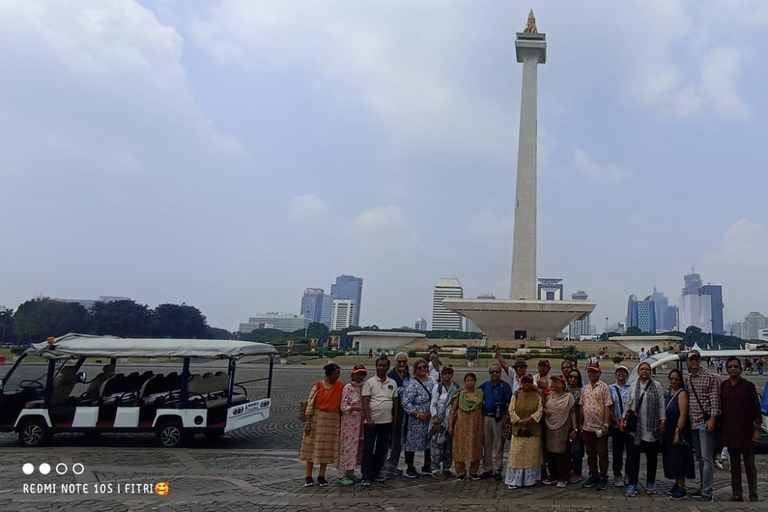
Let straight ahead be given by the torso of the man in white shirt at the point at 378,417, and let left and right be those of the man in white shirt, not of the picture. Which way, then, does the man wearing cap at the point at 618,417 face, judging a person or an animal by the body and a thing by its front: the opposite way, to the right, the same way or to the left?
the same way

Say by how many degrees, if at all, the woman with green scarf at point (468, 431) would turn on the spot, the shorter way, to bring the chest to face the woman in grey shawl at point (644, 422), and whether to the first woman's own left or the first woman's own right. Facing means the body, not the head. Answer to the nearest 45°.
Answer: approximately 90° to the first woman's own left

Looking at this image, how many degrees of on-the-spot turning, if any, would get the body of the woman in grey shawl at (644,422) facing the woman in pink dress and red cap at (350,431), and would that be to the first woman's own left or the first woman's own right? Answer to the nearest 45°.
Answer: approximately 90° to the first woman's own right

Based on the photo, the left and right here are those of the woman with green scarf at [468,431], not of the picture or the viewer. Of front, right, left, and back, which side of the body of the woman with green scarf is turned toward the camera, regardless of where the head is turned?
front

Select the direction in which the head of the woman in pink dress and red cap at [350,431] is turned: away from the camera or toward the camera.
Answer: toward the camera

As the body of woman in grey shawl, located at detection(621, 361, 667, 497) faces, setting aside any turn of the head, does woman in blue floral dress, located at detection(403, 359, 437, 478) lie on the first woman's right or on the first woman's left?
on the first woman's right

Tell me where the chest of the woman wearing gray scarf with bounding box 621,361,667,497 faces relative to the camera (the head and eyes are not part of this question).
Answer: toward the camera

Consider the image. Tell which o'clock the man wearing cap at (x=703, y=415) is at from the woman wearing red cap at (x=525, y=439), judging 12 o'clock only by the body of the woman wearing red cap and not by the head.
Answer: The man wearing cap is roughly at 9 o'clock from the woman wearing red cap.

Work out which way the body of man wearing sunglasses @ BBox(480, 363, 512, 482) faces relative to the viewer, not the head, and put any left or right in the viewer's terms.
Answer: facing the viewer

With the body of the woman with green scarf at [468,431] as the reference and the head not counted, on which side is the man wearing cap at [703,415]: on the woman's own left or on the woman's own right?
on the woman's own left

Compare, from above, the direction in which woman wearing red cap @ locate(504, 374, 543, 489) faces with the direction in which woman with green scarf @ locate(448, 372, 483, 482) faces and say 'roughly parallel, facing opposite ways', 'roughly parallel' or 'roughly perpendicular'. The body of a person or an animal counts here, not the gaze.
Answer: roughly parallel

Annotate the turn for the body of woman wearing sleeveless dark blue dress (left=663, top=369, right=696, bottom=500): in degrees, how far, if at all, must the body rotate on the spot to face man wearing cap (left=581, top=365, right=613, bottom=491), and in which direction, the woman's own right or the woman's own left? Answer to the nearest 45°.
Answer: approximately 45° to the woman's own right

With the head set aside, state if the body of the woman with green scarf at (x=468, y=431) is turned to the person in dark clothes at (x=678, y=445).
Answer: no

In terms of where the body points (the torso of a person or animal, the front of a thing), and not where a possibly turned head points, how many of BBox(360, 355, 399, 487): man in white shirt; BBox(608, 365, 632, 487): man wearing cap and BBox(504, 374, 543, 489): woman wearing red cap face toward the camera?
3

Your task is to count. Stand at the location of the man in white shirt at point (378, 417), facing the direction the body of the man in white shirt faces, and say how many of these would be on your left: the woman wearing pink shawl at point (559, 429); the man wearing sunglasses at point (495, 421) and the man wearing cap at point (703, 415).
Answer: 3

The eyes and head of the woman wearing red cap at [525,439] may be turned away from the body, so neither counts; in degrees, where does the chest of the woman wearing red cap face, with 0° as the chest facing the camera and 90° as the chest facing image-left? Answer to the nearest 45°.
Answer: approximately 0°
